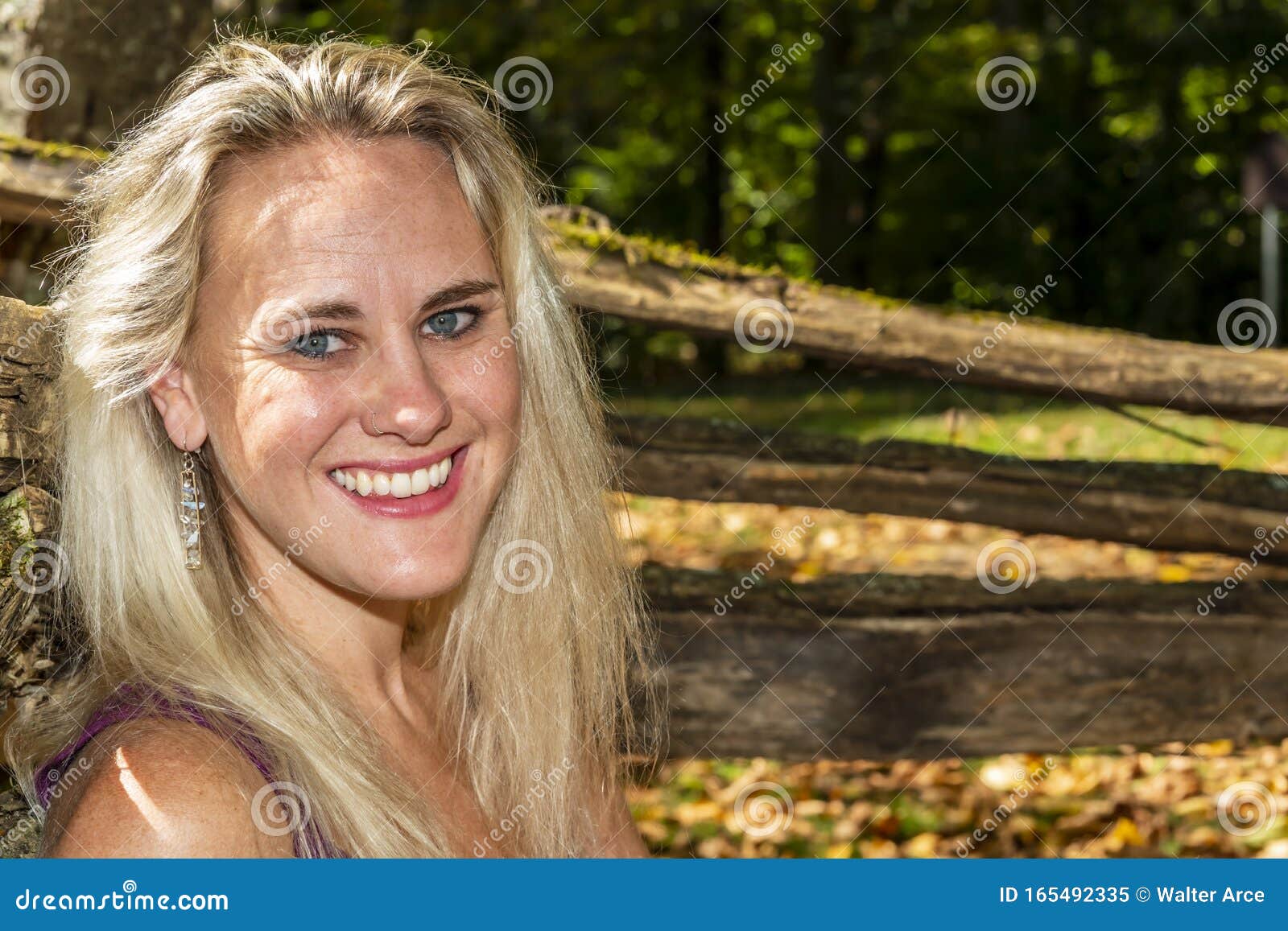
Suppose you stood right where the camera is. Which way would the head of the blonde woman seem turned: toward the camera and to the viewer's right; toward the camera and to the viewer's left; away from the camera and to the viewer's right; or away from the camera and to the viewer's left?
toward the camera and to the viewer's right

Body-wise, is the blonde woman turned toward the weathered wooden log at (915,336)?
no

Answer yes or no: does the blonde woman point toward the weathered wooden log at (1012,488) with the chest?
no

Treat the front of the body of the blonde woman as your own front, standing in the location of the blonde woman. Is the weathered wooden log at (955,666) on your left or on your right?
on your left

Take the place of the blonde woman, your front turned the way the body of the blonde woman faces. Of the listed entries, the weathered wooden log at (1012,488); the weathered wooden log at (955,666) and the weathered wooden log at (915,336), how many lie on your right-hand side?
0
